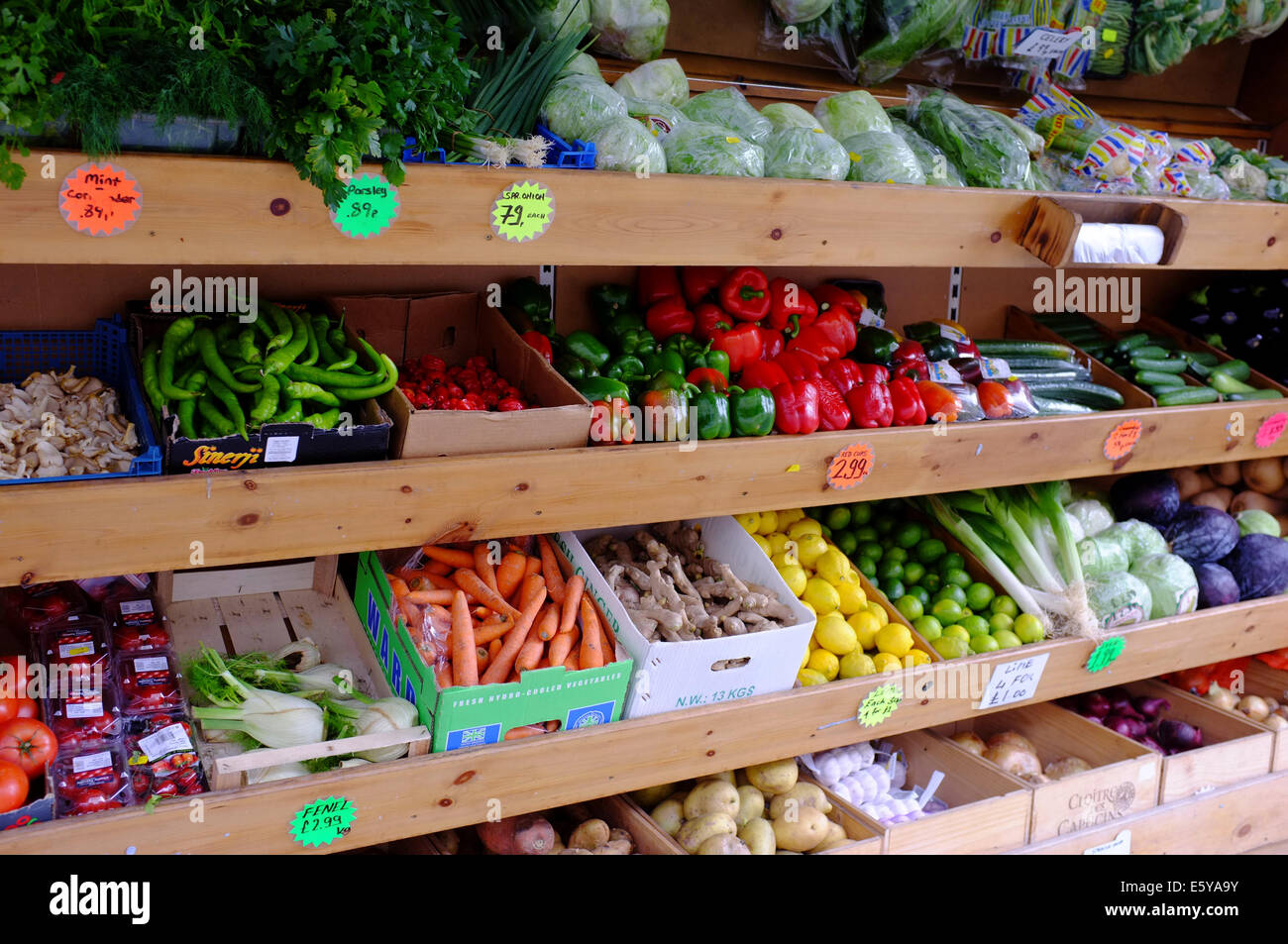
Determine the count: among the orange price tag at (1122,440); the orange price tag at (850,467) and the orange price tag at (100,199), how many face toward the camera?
3

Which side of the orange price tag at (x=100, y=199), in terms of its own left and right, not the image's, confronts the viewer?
front

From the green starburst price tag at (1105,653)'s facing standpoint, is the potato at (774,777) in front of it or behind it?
in front

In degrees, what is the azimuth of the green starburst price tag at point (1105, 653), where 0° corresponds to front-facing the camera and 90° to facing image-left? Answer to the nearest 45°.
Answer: approximately 0°

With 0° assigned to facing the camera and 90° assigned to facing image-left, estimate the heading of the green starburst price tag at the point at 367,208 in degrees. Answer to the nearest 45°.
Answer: approximately 0°

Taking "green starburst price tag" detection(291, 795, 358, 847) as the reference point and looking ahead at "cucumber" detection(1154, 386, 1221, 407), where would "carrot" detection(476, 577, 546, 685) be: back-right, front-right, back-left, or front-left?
front-left

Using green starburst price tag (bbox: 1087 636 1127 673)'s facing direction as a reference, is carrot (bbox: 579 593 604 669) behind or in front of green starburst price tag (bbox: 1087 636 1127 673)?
behind

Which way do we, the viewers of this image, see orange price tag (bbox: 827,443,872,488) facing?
facing the viewer

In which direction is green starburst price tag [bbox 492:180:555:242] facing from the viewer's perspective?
toward the camera
